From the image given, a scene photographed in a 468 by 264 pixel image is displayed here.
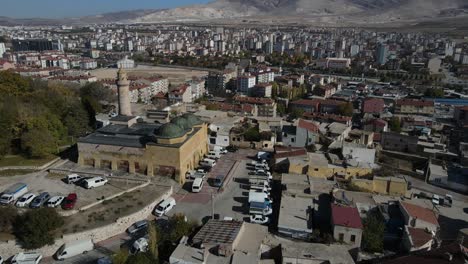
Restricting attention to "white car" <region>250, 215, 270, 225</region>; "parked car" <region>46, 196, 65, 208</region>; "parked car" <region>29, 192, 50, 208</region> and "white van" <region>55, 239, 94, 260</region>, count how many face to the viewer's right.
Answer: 1

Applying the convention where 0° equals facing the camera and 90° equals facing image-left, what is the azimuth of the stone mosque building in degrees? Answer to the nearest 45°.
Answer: approximately 45°

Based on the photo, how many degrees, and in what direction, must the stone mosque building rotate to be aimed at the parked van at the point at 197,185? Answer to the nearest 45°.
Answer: approximately 90° to its left

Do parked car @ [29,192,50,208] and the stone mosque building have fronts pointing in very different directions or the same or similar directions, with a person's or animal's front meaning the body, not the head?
same or similar directions

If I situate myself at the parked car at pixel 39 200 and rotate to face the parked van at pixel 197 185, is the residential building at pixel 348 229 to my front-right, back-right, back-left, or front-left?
front-right

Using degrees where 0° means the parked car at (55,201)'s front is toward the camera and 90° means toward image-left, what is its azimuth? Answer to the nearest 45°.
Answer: approximately 45°

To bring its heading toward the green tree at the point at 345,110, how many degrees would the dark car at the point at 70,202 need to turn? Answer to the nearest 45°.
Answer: approximately 180°

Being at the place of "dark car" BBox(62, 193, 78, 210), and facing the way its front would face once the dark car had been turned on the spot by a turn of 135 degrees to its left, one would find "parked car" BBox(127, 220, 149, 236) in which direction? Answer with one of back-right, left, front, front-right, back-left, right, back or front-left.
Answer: front-right

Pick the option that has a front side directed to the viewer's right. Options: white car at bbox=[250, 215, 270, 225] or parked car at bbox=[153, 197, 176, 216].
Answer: the white car

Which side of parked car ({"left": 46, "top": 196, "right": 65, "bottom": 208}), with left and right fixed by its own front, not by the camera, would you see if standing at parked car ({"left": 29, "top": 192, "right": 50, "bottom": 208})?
right

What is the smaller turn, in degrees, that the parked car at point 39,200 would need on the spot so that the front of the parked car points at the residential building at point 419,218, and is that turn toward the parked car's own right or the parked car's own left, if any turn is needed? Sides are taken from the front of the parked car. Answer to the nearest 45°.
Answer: approximately 90° to the parked car's own left

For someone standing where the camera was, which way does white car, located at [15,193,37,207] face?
facing the viewer and to the left of the viewer

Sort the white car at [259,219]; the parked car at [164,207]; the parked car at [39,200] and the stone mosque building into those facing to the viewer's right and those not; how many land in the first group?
1

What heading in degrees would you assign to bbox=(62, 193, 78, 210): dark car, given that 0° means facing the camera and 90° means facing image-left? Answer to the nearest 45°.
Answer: approximately 45°

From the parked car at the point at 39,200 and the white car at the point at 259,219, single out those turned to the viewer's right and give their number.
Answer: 1

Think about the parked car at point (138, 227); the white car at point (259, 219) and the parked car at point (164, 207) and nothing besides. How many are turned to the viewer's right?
1
